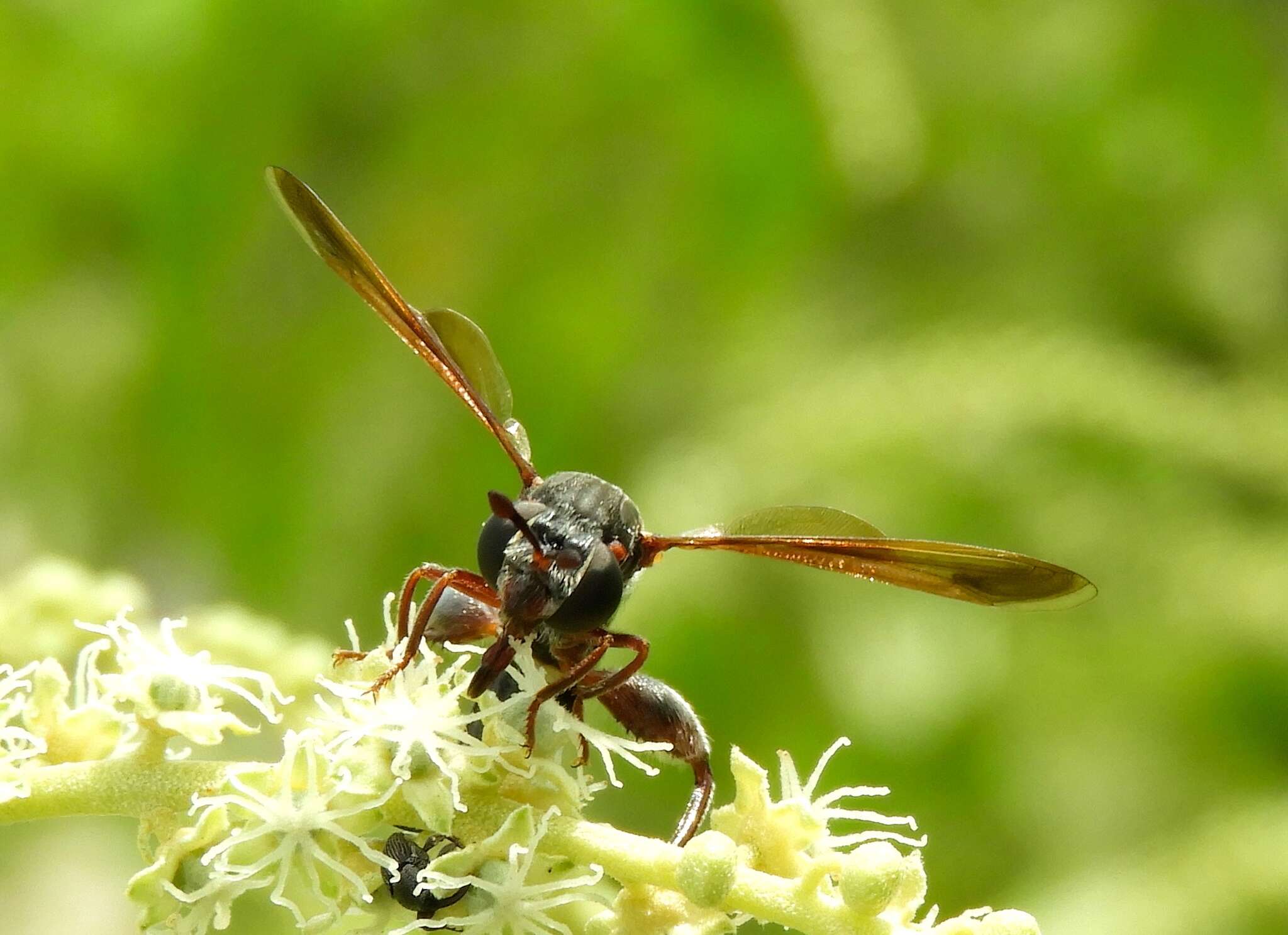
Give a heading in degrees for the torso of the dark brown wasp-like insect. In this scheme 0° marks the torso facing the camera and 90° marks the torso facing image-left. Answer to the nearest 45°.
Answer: approximately 0°
